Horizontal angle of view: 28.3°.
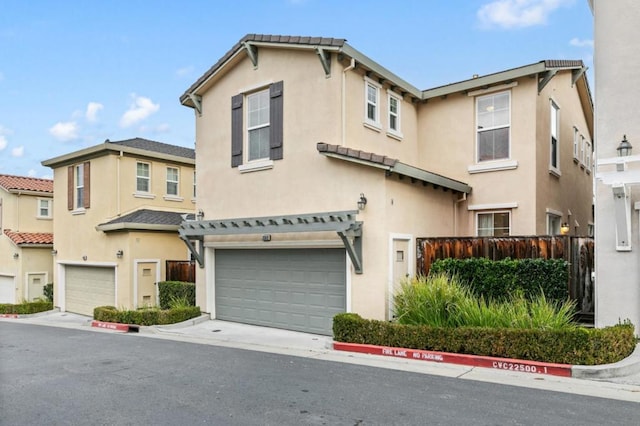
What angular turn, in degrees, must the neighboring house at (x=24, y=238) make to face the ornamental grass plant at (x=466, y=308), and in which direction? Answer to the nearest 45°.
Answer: approximately 45° to its left

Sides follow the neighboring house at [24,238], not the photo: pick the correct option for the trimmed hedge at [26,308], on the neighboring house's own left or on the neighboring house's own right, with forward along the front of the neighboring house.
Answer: on the neighboring house's own left

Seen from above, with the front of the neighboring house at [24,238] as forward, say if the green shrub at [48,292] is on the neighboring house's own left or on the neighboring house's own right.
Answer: on the neighboring house's own left

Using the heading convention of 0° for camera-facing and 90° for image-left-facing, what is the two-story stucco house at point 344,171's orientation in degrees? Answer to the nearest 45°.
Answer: approximately 45°

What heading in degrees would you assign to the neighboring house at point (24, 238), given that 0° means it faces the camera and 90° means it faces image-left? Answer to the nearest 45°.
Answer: approximately 45°

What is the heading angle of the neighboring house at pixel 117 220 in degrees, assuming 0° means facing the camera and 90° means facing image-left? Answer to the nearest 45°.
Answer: approximately 45°

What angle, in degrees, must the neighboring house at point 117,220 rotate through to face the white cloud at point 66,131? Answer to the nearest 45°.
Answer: approximately 135° to its right

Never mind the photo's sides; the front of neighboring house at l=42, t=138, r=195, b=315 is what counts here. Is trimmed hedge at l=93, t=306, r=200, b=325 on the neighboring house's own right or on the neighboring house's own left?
on the neighboring house's own left

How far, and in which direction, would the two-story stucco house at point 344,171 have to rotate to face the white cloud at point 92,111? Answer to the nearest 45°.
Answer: approximately 90° to its right
